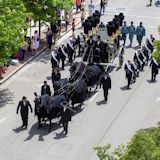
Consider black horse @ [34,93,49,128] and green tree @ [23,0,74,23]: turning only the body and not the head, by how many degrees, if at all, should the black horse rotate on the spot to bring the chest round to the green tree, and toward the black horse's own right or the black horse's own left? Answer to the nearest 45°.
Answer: approximately 135° to the black horse's own right

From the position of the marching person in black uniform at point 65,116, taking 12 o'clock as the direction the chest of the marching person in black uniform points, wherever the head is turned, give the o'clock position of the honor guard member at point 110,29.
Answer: The honor guard member is roughly at 5 o'clock from the marching person in black uniform.

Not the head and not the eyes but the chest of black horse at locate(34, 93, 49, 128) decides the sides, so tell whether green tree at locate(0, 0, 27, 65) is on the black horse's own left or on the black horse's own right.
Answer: on the black horse's own right

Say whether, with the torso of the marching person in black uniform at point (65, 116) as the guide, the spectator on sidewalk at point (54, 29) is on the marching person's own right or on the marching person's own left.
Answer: on the marching person's own right

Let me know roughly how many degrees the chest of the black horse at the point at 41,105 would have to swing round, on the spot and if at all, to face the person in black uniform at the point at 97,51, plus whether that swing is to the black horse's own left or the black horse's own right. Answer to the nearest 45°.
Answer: approximately 180°

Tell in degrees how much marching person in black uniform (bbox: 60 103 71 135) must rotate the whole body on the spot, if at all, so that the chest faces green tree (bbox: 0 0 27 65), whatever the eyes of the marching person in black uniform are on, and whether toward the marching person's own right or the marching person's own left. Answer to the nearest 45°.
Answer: approximately 90° to the marching person's own right

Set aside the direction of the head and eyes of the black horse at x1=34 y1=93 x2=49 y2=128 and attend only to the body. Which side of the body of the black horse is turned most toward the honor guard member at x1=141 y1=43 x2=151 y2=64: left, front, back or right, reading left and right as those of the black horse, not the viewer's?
back

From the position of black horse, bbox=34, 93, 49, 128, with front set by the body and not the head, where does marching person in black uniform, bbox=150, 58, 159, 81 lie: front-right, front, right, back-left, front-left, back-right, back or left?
back

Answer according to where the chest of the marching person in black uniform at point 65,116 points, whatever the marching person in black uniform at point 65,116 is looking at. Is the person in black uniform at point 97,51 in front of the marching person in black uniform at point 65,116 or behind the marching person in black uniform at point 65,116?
behind

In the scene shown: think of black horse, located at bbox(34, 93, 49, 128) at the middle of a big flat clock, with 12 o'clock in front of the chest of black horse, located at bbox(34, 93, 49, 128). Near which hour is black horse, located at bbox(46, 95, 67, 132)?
black horse, located at bbox(46, 95, 67, 132) is roughly at 8 o'clock from black horse, located at bbox(34, 93, 49, 128).

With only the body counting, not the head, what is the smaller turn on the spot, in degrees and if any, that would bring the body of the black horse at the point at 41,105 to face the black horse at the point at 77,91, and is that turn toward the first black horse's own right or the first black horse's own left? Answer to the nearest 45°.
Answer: approximately 180°

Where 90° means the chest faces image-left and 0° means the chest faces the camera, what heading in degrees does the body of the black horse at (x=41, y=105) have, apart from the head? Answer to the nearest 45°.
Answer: approximately 45°

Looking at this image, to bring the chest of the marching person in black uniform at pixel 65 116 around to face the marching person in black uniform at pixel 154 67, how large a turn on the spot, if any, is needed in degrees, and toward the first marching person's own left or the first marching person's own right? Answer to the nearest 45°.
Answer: approximately 180°
